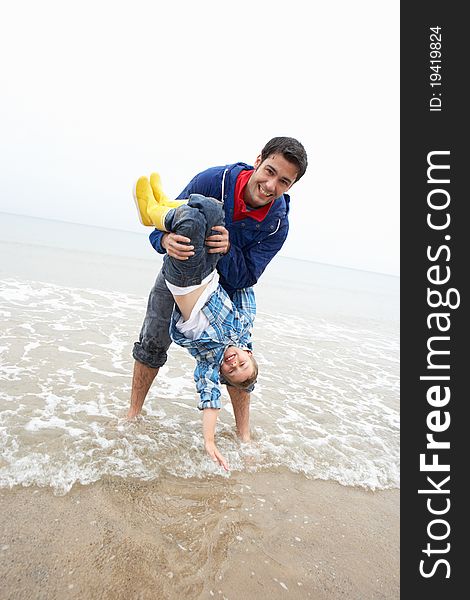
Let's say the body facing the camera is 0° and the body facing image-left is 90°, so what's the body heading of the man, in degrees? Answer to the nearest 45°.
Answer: approximately 0°
